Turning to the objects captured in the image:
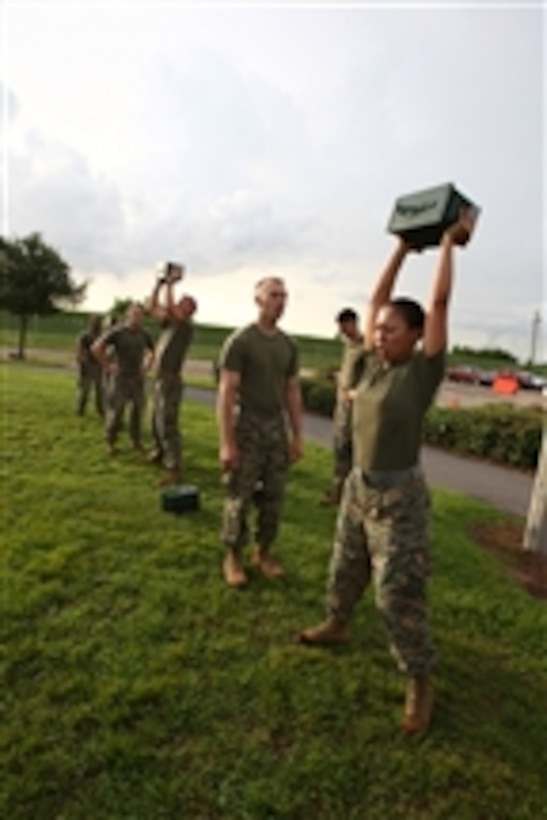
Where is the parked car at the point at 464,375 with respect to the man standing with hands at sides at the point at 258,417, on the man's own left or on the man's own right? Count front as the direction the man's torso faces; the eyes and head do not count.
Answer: on the man's own left

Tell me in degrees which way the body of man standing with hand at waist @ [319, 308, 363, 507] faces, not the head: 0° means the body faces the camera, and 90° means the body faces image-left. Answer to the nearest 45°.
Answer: approximately 45°

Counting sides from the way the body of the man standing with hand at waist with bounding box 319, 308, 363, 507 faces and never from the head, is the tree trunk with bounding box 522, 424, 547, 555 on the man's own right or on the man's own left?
on the man's own left

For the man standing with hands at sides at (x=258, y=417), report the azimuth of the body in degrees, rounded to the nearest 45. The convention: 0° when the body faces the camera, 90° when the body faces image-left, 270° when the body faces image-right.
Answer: approximately 315°

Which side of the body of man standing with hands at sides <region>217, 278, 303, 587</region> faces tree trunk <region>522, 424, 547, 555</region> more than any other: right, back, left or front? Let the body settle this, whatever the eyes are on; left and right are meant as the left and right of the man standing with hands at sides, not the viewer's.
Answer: left

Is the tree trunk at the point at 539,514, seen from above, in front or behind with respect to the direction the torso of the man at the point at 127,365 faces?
in front

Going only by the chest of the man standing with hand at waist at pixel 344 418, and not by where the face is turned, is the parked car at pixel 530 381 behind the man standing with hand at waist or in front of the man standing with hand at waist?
behind

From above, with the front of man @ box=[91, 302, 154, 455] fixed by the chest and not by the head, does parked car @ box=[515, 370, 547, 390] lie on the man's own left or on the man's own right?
on the man's own left

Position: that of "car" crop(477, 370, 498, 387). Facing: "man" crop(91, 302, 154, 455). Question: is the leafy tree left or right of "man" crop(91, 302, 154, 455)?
right

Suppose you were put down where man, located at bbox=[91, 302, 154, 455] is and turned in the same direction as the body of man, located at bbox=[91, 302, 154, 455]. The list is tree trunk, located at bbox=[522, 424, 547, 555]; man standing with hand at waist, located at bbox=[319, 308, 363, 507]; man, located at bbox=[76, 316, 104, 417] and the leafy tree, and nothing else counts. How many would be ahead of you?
2

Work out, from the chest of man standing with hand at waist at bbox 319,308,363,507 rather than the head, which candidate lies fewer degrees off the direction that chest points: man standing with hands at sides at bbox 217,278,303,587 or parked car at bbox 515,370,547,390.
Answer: the man standing with hands at sides

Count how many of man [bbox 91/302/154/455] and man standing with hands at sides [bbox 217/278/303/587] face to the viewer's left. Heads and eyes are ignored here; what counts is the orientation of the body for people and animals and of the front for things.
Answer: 0
